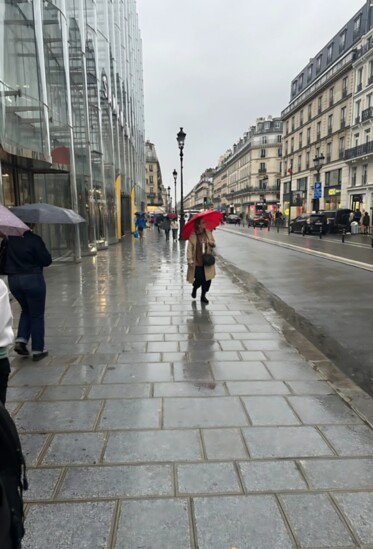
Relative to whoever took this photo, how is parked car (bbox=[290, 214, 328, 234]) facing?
facing away from the viewer and to the left of the viewer

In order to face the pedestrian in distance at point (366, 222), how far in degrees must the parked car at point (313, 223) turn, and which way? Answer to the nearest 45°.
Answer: approximately 135° to its right

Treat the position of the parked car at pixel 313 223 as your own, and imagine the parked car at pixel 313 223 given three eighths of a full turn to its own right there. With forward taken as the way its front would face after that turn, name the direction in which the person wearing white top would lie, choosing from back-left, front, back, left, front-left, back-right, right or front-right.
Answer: right

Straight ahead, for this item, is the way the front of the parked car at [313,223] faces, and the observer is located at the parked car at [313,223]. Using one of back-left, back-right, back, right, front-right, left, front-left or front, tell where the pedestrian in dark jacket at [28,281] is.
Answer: back-left

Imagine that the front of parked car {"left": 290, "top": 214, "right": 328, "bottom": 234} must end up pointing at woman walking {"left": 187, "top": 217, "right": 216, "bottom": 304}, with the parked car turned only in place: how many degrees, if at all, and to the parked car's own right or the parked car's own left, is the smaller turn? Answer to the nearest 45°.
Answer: approximately 135° to the parked car's own left

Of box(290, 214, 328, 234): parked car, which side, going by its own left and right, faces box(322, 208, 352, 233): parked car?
right
